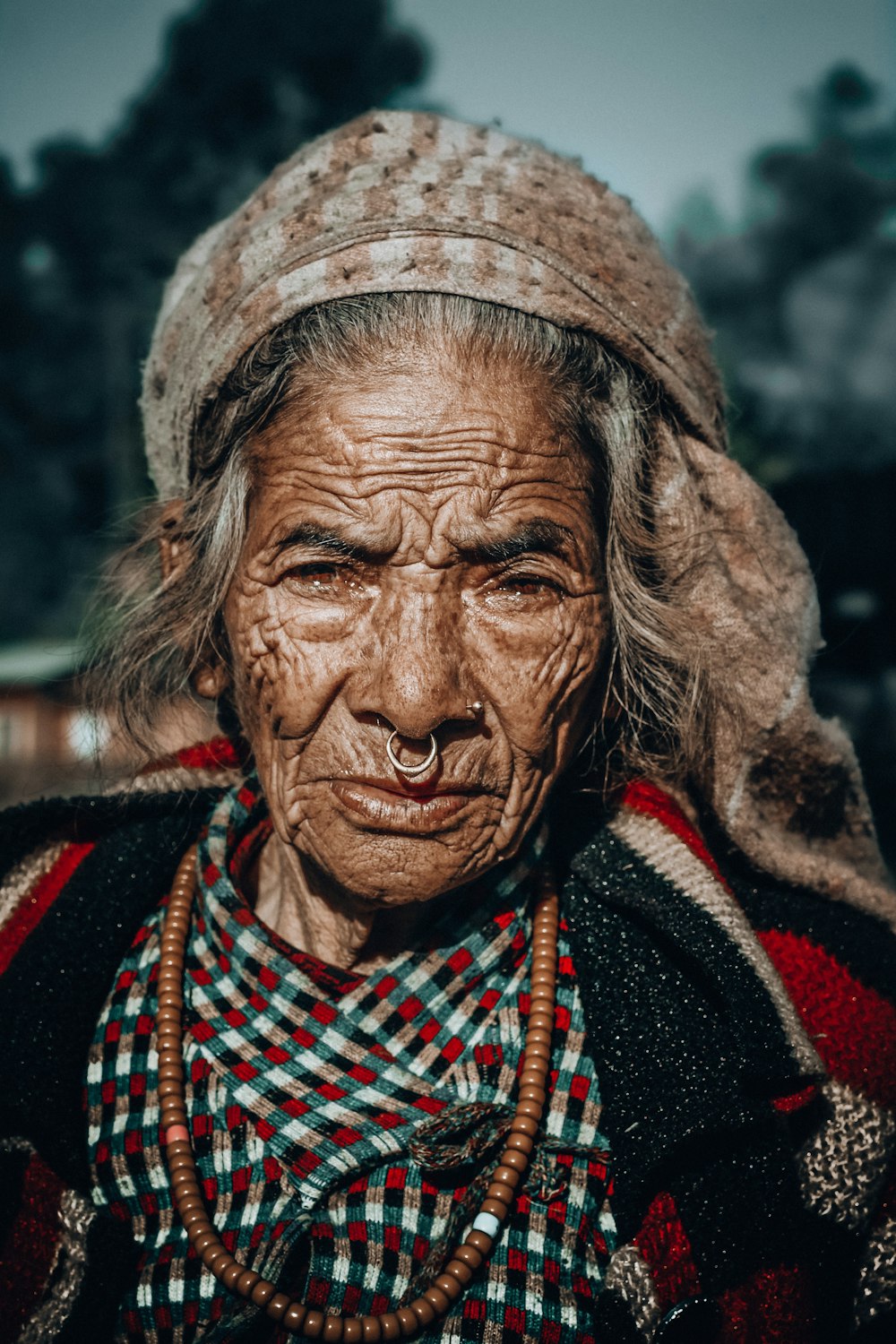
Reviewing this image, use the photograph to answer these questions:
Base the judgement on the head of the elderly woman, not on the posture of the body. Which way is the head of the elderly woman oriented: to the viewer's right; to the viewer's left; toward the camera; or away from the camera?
toward the camera

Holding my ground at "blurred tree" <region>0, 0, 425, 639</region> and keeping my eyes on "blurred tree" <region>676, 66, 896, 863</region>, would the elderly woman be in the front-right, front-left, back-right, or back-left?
front-right

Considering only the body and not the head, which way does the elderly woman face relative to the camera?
toward the camera

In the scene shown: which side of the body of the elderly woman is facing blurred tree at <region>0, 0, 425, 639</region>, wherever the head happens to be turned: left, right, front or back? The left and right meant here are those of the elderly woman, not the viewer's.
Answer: back

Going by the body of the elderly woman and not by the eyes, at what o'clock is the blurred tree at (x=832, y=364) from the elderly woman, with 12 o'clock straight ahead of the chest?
The blurred tree is roughly at 7 o'clock from the elderly woman.
